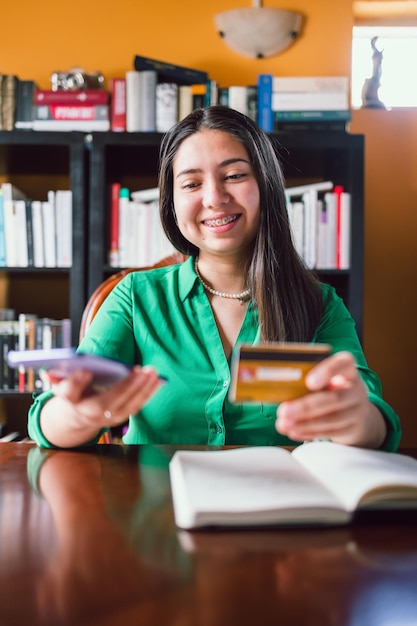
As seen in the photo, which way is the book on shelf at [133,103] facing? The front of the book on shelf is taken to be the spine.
toward the camera

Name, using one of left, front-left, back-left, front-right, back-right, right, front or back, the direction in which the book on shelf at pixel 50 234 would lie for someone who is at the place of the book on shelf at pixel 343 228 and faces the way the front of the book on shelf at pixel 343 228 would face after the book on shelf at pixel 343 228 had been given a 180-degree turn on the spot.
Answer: left

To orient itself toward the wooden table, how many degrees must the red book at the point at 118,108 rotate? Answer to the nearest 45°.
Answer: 0° — it already faces it

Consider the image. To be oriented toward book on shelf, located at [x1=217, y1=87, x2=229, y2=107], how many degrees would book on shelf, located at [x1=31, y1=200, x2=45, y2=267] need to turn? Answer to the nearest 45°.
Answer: approximately 90° to its left

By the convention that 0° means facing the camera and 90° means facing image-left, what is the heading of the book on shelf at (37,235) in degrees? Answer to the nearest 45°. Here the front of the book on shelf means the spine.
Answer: approximately 0°

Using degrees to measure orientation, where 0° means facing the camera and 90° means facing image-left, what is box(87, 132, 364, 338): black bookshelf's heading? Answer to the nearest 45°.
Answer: approximately 0°
